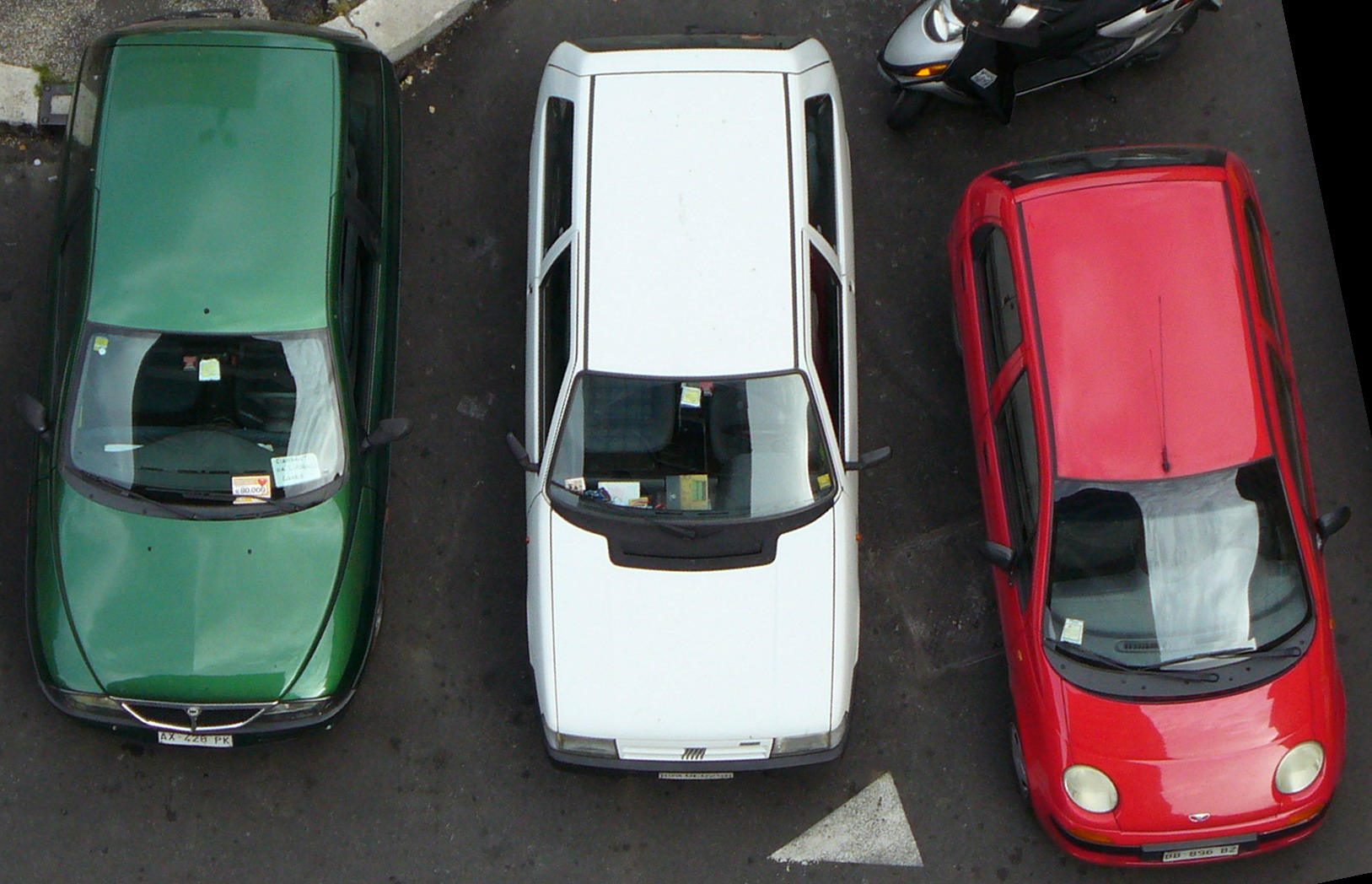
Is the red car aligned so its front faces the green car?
no

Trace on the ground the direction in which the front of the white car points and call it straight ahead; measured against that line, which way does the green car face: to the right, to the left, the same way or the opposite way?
the same way

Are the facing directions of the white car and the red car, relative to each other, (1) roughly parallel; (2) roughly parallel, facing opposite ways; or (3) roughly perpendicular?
roughly parallel

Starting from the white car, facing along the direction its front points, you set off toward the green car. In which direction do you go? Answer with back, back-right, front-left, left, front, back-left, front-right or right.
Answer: right

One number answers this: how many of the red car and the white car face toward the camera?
2

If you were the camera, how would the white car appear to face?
facing the viewer

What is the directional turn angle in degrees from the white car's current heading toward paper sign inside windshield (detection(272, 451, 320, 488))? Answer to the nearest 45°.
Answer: approximately 90° to its right

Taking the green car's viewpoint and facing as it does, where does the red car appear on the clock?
The red car is roughly at 10 o'clock from the green car.

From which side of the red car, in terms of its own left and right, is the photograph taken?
front

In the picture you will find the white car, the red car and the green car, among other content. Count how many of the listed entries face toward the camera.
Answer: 3

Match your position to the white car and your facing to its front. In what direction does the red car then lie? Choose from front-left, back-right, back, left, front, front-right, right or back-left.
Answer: left

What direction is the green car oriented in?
toward the camera

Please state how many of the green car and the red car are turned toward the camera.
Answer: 2
